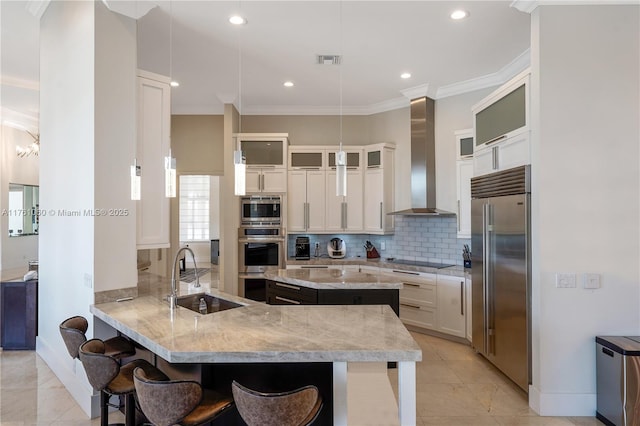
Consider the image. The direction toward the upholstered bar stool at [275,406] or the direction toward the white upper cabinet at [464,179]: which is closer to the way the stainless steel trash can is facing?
the upholstered bar stool

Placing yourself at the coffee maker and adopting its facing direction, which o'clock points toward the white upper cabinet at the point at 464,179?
The white upper cabinet is roughly at 10 o'clock from the coffee maker.

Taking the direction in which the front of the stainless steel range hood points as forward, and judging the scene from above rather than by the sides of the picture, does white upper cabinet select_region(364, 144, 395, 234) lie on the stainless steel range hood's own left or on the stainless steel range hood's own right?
on the stainless steel range hood's own right

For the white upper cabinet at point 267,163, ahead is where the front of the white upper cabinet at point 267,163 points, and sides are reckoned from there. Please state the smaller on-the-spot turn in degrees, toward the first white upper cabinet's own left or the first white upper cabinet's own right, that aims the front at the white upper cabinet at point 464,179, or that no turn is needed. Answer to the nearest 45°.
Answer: approximately 45° to the first white upper cabinet's own left

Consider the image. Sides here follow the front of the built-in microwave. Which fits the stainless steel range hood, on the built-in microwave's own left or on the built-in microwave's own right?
on the built-in microwave's own left

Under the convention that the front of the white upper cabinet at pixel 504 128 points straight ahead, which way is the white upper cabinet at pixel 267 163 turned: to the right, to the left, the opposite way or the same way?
to the left

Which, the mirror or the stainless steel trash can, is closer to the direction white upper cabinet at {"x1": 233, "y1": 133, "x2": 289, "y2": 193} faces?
the stainless steel trash can

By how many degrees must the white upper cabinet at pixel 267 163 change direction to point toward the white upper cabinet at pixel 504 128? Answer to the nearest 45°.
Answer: approximately 45° to its left

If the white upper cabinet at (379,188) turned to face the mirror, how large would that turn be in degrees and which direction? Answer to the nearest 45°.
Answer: approximately 45° to its right

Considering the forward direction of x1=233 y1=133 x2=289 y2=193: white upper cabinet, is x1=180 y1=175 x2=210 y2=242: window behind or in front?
behind
